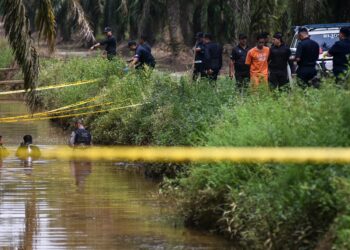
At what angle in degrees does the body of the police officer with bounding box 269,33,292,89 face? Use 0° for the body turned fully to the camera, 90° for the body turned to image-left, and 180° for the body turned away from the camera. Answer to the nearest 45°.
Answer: approximately 45°

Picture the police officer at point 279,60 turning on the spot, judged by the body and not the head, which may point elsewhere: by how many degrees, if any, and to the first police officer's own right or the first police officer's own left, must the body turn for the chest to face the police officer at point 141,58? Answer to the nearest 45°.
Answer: approximately 90° to the first police officer's own right

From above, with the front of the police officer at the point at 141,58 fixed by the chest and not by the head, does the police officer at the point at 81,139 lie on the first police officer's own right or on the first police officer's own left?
on the first police officer's own left

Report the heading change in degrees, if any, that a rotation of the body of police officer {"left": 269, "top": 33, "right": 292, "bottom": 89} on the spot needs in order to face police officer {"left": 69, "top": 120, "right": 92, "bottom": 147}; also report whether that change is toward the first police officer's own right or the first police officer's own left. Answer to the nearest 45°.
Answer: approximately 45° to the first police officer's own right

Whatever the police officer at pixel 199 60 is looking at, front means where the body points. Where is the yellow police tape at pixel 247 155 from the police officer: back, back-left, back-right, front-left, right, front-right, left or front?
front-left

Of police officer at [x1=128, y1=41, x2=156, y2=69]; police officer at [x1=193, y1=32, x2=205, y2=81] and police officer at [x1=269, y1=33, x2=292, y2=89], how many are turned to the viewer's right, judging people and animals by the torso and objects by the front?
0

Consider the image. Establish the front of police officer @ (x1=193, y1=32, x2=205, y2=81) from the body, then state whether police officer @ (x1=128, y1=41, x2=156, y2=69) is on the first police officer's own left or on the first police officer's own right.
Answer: on the first police officer's own right

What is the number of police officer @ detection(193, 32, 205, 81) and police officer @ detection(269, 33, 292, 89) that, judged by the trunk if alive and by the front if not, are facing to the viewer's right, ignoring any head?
0

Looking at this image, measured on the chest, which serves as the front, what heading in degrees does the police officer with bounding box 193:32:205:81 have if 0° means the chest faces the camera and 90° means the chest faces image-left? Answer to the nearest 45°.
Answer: approximately 45°

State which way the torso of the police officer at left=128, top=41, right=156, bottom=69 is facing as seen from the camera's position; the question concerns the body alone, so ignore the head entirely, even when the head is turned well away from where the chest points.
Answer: to the viewer's left

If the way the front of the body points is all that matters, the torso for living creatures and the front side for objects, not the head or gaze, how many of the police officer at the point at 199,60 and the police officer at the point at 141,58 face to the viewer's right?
0
